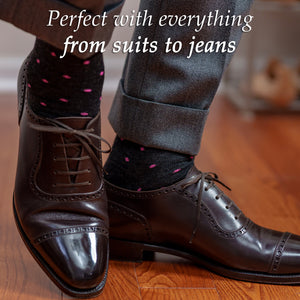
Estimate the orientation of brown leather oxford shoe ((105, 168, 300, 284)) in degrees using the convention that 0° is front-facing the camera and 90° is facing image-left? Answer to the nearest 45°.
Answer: approximately 270°
